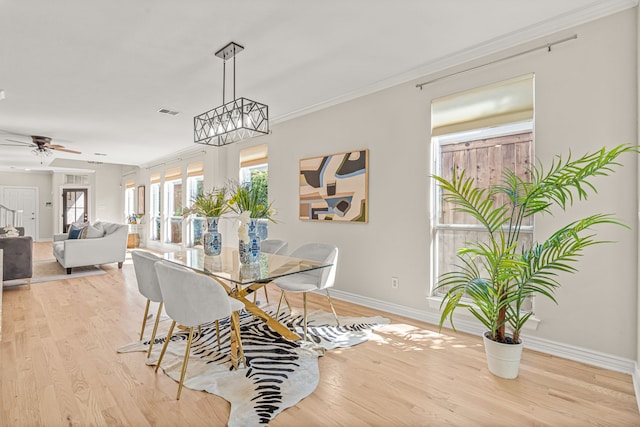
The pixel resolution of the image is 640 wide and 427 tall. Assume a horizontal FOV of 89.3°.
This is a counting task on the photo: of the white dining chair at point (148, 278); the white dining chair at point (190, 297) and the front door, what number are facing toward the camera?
1

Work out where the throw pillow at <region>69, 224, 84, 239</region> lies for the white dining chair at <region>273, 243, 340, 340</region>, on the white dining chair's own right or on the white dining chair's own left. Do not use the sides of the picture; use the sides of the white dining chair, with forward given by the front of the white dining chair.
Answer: on the white dining chair's own right

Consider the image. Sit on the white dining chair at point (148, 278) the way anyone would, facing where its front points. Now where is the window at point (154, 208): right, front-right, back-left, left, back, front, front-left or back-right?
front-left

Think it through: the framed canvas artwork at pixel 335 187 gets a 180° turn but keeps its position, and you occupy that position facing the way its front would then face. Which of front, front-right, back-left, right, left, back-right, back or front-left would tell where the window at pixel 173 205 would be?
left

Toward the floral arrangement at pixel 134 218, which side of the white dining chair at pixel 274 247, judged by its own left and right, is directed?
right

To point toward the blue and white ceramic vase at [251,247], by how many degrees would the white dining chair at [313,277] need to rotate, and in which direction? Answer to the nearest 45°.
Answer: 0° — it already faces it

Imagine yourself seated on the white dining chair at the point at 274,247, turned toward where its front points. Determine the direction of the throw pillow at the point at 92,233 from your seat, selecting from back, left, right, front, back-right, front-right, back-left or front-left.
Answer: right

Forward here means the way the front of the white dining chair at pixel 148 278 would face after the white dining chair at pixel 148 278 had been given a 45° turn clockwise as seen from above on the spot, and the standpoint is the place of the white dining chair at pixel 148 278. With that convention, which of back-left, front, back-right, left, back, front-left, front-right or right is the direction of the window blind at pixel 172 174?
left

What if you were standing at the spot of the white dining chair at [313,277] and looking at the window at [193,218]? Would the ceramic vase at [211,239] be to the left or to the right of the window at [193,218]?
left

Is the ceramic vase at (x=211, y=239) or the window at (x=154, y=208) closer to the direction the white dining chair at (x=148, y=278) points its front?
the ceramic vase

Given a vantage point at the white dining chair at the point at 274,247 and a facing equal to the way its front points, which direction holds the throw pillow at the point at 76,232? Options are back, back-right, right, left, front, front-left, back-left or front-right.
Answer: right

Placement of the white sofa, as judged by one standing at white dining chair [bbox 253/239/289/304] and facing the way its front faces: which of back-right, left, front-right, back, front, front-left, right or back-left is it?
right

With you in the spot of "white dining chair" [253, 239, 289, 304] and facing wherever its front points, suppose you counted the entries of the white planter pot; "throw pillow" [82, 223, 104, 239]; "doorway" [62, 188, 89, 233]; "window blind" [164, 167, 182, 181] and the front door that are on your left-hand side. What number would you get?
1

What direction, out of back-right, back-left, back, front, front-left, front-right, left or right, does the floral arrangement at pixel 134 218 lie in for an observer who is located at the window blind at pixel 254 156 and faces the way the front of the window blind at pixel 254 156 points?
right

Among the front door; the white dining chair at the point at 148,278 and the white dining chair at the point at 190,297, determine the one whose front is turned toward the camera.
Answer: the front door

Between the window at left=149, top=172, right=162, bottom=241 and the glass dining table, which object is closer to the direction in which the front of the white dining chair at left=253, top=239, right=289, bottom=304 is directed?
the glass dining table

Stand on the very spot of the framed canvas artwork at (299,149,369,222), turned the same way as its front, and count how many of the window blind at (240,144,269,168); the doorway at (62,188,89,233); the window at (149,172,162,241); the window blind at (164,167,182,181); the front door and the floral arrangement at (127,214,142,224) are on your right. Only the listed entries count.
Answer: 6

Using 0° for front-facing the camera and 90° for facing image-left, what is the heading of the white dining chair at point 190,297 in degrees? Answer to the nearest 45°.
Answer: approximately 225°
